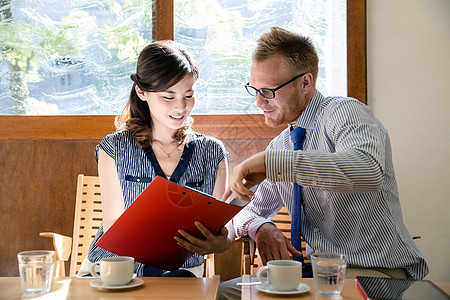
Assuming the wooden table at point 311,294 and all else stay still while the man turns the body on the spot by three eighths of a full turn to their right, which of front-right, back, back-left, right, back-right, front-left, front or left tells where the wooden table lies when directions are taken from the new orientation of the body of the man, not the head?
back

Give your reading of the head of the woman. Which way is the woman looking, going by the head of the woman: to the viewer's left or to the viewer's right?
to the viewer's right

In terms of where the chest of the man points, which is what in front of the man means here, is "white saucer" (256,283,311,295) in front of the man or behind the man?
in front

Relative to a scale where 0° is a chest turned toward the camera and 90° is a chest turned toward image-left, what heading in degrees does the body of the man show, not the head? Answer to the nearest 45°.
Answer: approximately 45°

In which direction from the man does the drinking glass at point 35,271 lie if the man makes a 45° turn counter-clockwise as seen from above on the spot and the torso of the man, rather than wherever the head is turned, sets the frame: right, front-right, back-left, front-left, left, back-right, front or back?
front-right

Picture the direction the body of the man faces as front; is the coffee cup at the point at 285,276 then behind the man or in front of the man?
in front

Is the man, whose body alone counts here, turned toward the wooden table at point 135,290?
yes

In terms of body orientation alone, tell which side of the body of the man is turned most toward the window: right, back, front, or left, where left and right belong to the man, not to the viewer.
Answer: right

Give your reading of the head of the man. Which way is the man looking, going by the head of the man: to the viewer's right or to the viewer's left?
to the viewer's left

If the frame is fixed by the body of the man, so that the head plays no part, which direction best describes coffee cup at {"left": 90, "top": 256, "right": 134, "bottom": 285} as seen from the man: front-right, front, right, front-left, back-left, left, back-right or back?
front
